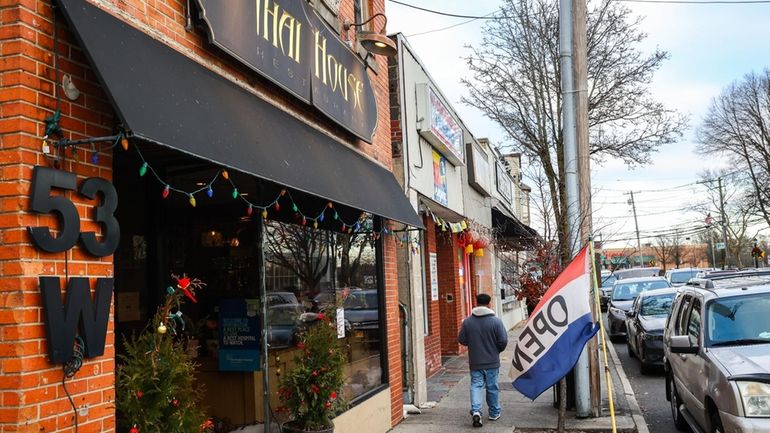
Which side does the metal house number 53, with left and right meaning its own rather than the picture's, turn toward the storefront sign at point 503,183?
left

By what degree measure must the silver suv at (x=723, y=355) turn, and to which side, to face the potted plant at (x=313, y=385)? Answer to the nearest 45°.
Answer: approximately 90° to its right

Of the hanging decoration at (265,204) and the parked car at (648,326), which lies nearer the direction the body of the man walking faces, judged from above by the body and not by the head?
the parked car

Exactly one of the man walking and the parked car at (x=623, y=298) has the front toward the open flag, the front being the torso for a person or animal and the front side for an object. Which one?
the parked car

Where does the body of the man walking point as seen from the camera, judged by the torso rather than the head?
away from the camera

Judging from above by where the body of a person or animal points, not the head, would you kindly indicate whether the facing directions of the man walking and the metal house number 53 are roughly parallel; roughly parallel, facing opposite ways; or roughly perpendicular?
roughly perpendicular

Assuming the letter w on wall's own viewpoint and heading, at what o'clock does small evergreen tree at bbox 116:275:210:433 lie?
The small evergreen tree is roughly at 9 o'clock from the letter w on wall.

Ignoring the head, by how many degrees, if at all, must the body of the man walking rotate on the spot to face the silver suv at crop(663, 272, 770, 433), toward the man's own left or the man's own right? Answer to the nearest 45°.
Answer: approximately 135° to the man's own right

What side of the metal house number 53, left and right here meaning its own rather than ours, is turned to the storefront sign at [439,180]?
left

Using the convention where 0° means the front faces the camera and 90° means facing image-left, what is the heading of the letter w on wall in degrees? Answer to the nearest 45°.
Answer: approximately 315°

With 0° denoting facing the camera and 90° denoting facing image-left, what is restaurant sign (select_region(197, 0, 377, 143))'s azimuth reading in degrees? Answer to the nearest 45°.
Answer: approximately 315°

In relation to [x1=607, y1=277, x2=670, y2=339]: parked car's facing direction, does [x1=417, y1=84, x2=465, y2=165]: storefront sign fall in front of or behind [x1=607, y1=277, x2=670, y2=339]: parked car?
in front

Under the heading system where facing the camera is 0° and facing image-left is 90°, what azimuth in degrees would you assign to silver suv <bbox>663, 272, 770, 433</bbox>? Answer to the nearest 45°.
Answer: approximately 315°

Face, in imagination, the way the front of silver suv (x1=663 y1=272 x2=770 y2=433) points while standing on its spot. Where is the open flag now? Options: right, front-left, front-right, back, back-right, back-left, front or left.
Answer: right

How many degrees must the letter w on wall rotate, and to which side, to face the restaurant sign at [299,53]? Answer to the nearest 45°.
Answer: approximately 90° to its left
